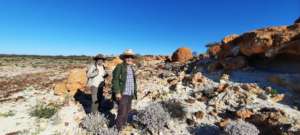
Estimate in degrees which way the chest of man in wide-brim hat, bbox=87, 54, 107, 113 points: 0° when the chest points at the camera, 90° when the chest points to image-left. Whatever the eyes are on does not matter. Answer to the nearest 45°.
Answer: approximately 315°

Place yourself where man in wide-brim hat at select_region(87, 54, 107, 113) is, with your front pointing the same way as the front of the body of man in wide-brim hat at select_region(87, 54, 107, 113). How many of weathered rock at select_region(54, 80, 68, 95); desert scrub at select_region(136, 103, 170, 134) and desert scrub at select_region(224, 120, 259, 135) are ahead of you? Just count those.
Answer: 2

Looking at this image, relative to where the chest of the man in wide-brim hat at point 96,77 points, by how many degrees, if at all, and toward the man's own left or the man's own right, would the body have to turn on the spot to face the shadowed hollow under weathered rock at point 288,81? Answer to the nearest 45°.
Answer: approximately 45° to the man's own left

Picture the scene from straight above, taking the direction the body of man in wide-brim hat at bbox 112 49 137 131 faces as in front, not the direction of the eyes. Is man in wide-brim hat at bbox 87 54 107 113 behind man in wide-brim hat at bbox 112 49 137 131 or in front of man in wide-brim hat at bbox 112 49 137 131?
behind

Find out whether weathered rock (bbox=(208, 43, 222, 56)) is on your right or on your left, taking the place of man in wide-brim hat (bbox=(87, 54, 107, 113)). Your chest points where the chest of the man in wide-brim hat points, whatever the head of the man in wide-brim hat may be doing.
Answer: on your left

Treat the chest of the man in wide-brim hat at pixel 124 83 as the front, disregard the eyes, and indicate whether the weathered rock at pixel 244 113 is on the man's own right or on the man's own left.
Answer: on the man's own left

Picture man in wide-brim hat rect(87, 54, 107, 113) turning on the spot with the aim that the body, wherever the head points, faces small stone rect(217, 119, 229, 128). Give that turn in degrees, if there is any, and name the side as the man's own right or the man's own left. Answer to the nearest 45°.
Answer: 0° — they already face it

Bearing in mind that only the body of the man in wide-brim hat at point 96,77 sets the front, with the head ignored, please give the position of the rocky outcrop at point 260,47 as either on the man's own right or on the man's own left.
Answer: on the man's own left
